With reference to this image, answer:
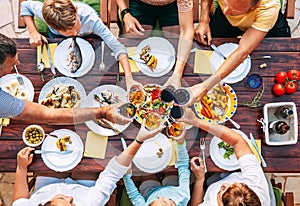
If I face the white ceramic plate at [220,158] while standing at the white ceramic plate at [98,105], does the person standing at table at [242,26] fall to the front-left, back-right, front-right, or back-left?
front-left

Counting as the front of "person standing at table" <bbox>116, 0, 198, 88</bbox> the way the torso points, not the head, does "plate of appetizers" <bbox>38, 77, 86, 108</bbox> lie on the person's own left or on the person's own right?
on the person's own right

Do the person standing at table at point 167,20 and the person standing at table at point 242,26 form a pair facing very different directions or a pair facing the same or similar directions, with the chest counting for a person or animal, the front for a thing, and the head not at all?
same or similar directions

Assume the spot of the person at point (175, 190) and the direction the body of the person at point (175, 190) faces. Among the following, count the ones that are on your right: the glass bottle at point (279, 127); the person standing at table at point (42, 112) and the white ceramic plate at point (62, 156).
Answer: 1

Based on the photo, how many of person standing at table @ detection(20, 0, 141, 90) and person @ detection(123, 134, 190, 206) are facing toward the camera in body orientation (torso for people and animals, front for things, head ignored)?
1

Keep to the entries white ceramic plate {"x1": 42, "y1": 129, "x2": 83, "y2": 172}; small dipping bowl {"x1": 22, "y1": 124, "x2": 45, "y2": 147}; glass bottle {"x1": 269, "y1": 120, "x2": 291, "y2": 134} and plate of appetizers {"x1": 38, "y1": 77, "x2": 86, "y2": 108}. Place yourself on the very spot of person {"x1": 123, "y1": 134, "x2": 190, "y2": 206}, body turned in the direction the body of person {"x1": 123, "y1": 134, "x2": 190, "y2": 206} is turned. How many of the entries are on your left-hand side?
3

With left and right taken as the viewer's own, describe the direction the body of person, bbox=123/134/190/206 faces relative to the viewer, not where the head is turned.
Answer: facing away from the viewer

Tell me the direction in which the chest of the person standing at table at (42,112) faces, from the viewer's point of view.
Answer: to the viewer's right

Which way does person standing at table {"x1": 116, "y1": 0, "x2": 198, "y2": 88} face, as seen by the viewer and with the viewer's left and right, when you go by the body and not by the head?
facing the viewer

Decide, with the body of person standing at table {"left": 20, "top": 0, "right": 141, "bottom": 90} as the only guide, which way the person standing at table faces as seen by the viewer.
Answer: toward the camera

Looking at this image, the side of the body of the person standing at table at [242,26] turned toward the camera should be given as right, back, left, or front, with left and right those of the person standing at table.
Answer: front

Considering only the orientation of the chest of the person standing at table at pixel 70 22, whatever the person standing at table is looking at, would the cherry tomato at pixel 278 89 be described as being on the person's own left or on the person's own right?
on the person's own left
